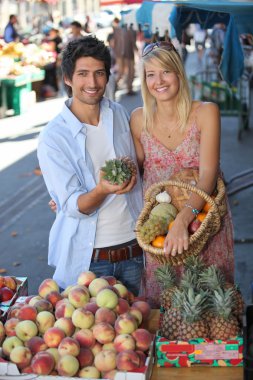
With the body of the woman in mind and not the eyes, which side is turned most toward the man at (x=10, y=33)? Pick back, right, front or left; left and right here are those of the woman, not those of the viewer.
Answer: back

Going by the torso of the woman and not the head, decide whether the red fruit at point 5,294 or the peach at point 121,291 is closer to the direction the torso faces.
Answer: the peach

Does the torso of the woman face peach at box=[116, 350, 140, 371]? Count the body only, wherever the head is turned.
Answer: yes

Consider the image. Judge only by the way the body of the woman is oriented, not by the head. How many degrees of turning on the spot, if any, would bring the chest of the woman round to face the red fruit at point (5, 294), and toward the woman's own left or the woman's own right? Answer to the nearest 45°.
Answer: approximately 90° to the woman's own right

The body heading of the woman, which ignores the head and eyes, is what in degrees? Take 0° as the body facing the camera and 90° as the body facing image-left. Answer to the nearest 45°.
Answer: approximately 0°

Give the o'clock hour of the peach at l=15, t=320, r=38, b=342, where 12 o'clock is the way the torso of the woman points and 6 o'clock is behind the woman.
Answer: The peach is roughly at 1 o'clock from the woman.

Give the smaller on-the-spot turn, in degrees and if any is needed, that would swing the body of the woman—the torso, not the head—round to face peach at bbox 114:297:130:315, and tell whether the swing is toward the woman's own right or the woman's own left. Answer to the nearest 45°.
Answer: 0° — they already face it

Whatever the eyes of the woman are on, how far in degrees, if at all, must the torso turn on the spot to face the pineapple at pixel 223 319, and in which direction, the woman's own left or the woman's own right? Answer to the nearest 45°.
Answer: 0° — they already face it

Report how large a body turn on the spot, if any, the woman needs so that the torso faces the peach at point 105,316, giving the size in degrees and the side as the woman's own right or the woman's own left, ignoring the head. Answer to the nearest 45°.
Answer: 0° — they already face it
